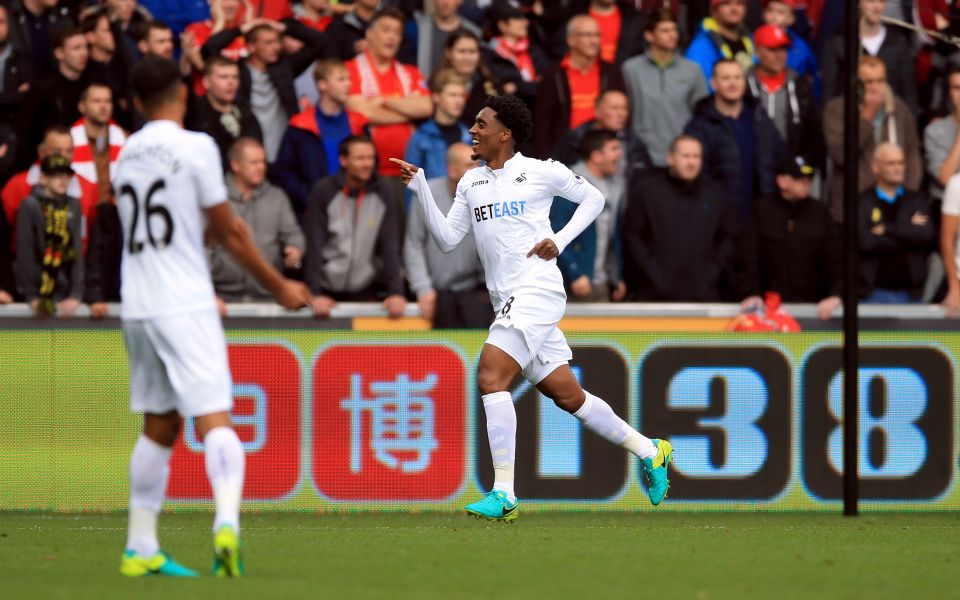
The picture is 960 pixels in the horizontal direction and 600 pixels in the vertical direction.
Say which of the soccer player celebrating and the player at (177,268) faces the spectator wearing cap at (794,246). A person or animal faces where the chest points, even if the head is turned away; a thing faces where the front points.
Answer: the player

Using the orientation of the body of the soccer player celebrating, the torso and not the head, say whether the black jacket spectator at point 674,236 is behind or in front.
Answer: behind

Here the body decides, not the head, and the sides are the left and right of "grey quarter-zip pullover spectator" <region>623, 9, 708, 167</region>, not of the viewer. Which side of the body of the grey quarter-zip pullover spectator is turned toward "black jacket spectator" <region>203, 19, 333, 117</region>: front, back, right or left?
right

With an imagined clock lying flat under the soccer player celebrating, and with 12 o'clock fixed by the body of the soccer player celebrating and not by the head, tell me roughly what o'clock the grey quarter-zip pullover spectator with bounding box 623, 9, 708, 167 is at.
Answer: The grey quarter-zip pullover spectator is roughly at 5 o'clock from the soccer player celebrating.

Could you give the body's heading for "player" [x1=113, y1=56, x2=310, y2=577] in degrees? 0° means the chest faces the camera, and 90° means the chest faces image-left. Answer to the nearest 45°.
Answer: approximately 225°

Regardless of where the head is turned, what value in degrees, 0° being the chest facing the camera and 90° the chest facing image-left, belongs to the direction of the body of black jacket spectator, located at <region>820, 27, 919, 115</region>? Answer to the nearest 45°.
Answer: approximately 0°

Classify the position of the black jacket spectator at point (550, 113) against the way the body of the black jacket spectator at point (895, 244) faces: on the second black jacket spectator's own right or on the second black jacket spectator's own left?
on the second black jacket spectator's own right

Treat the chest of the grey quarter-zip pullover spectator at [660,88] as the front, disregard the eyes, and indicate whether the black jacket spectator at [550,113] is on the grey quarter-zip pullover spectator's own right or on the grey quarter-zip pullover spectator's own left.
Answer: on the grey quarter-zip pullover spectator's own right

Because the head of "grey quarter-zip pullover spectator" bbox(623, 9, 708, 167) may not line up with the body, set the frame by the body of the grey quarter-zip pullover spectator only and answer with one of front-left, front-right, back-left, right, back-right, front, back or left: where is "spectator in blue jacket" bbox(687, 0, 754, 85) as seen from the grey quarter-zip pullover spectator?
back-left

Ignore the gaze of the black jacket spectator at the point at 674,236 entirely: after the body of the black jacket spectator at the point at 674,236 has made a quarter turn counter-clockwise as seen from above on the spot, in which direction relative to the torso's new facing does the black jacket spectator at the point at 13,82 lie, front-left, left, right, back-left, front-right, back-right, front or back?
back

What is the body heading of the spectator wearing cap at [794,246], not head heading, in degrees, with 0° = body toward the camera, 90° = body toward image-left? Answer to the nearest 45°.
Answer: approximately 0°
